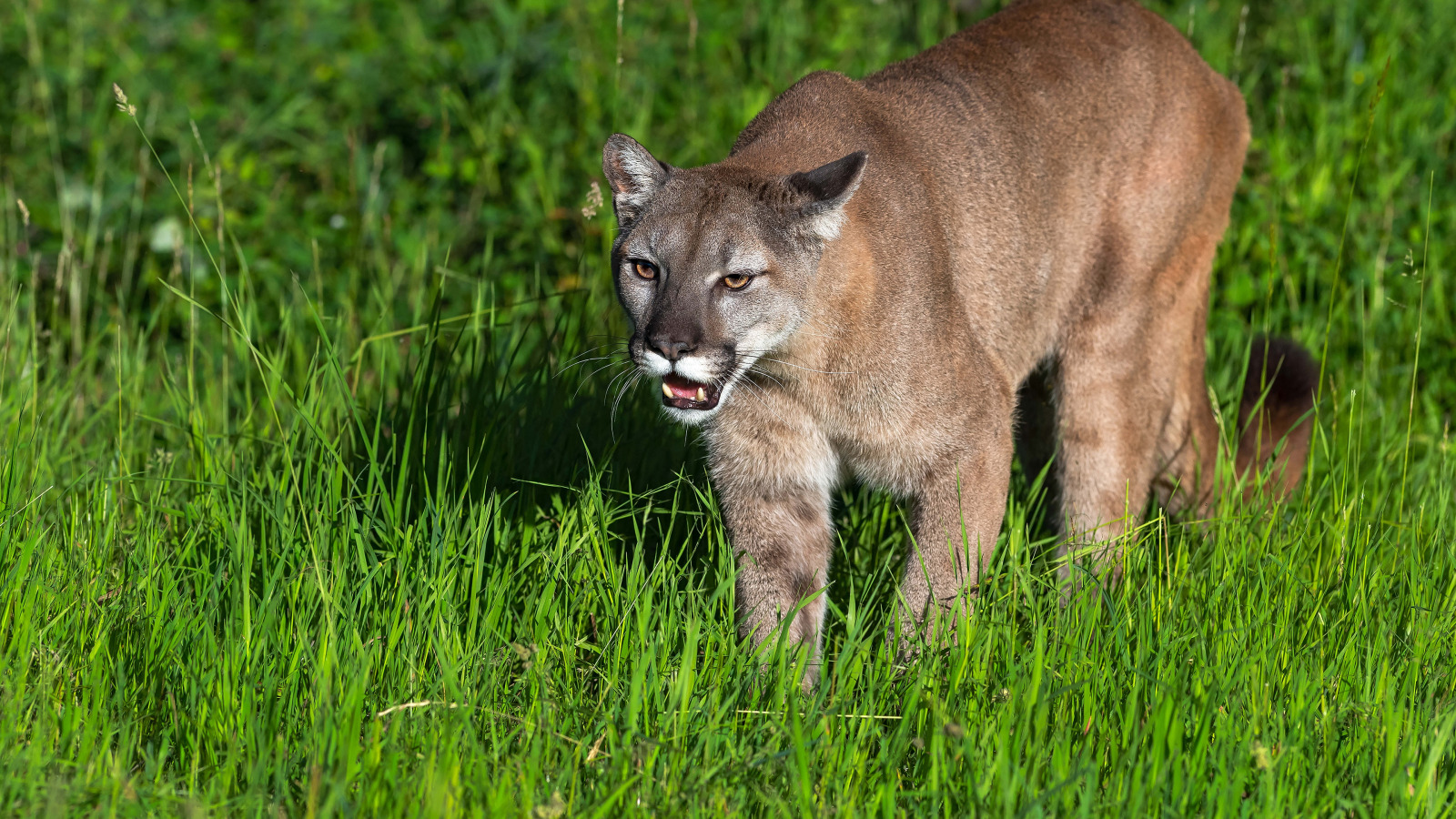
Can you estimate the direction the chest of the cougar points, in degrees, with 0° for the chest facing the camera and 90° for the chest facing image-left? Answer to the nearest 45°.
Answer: approximately 45°
